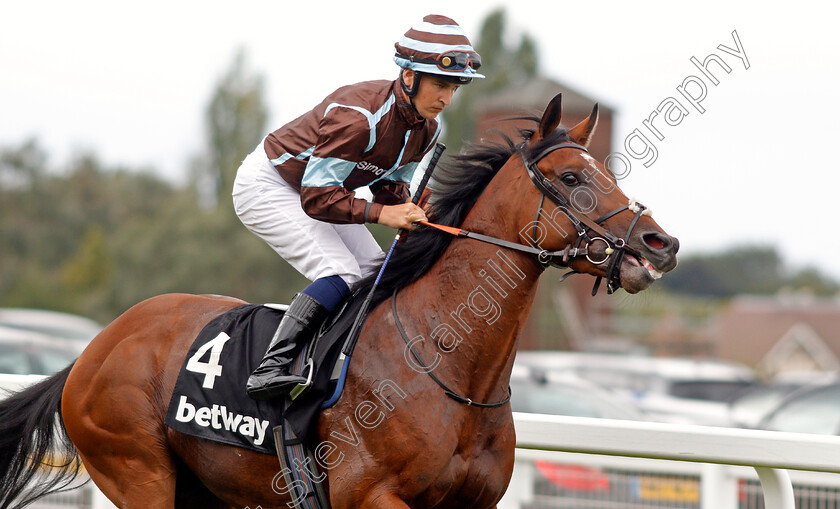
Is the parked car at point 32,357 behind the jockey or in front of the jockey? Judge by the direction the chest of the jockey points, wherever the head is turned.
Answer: behind

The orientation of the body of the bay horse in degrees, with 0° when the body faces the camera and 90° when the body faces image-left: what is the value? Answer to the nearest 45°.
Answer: approximately 315°

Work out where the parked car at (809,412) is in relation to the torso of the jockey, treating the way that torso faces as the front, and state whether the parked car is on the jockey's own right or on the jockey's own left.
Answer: on the jockey's own left

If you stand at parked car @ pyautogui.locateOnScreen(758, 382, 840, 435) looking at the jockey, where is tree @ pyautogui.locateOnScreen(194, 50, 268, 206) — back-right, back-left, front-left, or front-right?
back-right

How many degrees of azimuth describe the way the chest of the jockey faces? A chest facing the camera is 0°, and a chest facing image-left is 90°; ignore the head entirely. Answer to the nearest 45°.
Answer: approximately 315°

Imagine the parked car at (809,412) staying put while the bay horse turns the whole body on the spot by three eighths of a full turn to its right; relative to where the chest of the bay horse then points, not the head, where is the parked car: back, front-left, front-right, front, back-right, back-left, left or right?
back-right

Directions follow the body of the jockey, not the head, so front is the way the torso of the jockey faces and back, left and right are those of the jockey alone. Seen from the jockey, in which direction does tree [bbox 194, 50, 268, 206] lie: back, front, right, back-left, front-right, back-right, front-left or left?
back-left

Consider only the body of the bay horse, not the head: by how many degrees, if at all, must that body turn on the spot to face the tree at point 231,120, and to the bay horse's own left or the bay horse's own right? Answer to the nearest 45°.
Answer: approximately 135° to the bay horse's own left

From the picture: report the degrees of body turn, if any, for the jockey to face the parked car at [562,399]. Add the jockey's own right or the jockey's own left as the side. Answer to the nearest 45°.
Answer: approximately 90° to the jockey's own left
